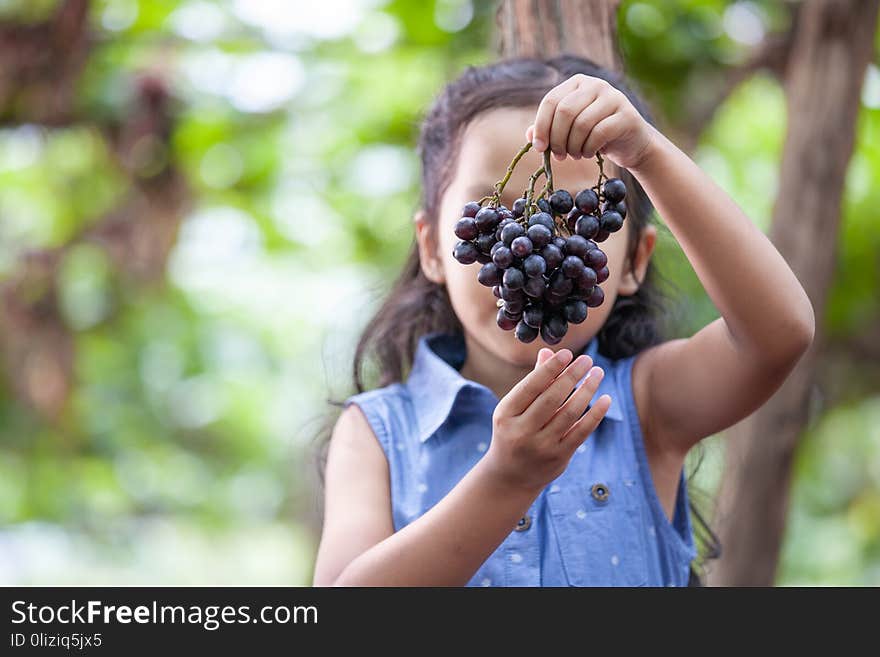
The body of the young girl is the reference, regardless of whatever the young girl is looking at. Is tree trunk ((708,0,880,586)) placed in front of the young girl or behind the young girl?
behind

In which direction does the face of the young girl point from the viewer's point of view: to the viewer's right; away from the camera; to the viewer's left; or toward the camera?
toward the camera

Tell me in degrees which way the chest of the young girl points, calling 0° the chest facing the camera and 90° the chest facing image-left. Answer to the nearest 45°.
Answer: approximately 0°
